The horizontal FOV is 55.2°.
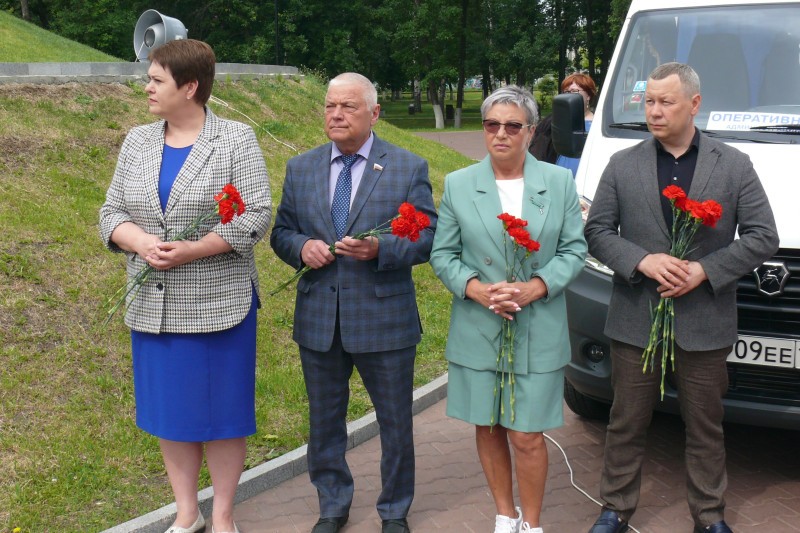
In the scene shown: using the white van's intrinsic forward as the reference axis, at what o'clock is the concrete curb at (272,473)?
The concrete curb is roughly at 2 o'clock from the white van.

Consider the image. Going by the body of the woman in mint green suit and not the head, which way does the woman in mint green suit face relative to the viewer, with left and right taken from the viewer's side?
facing the viewer

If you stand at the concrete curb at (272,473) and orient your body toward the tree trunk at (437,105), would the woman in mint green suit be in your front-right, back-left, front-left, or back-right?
back-right

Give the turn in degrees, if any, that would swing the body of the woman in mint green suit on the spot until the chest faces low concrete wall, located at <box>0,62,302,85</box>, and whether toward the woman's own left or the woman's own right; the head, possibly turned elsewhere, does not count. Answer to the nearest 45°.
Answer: approximately 135° to the woman's own right

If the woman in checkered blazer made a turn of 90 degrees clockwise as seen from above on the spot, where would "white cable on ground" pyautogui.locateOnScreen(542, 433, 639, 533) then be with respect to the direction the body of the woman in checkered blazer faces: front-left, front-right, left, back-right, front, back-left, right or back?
back-right

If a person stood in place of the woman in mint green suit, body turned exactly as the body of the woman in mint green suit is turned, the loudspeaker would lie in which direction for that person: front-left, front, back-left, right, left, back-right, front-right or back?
back-right

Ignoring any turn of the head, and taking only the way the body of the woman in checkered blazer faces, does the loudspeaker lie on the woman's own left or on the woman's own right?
on the woman's own right

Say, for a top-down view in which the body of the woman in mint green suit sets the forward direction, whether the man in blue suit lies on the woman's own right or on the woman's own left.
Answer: on the woman's own right

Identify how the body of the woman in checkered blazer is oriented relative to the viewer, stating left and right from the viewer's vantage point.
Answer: facing the viewer and to the left of the viewer

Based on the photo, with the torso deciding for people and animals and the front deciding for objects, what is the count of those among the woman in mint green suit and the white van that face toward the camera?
2

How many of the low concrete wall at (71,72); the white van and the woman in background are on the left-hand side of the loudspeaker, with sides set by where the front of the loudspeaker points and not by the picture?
2

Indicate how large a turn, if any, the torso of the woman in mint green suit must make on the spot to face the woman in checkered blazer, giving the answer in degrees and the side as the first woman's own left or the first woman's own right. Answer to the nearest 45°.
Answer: approximately 90° to the first woman's own right

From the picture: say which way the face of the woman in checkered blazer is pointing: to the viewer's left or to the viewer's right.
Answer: to the viewer's left

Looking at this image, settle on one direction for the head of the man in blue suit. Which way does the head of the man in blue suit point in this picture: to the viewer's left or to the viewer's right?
to the viewer's left

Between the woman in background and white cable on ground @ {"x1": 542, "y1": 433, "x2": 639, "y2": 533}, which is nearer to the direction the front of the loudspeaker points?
the white cable on ground
